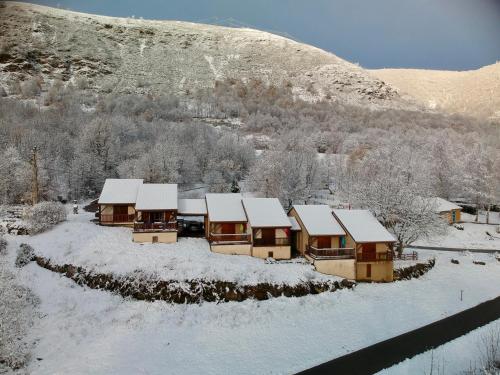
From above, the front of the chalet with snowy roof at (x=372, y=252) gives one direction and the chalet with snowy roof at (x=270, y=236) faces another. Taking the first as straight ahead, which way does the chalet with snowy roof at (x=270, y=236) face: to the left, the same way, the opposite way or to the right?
the same way

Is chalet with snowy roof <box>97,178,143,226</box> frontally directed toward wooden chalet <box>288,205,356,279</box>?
no

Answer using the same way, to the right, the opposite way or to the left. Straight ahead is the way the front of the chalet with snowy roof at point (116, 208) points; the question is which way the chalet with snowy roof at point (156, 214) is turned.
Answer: the same way

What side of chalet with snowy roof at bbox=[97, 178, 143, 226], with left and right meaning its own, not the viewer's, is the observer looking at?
front

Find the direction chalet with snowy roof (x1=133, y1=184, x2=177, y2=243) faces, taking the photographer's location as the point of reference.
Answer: facing the viewer

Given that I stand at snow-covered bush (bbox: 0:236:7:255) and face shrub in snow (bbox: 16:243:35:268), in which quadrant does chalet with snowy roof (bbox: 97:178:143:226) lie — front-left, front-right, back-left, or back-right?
front-left

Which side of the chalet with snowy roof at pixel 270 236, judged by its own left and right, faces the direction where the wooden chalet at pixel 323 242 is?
left

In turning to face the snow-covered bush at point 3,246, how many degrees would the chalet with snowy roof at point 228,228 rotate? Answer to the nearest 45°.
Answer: approximately 90° to its right

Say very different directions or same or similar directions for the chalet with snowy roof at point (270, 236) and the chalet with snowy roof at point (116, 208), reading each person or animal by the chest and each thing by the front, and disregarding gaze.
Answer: same or similar directions

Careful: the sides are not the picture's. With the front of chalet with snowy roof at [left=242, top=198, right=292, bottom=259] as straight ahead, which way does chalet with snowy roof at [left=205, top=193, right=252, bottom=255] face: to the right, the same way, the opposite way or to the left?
the same way

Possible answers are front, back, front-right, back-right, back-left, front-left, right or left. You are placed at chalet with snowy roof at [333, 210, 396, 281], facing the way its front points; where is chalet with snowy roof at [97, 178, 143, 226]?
right

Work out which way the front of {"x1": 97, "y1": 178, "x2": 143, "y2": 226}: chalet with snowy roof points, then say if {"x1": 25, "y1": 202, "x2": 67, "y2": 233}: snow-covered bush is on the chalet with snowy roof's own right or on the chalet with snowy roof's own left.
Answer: on the chalet with snowy roof's own right

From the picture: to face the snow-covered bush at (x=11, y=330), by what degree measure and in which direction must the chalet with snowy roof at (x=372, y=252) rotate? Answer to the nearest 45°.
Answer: approximately 45° to its right

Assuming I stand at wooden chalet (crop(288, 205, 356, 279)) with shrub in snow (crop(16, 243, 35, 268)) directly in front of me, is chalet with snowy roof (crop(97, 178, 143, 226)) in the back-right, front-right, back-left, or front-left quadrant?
front-right

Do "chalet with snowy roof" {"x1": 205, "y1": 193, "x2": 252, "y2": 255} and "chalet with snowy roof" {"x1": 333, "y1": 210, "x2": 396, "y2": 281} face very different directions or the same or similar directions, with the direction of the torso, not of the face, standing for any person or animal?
same or similar directions

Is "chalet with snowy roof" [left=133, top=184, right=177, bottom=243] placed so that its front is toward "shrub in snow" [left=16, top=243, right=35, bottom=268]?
no

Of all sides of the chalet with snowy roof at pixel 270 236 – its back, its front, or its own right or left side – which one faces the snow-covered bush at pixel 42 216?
right
